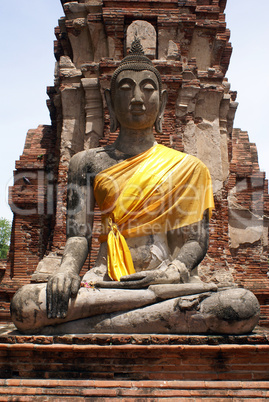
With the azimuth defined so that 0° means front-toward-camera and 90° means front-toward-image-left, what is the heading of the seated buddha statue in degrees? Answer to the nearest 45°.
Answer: approximately 0°

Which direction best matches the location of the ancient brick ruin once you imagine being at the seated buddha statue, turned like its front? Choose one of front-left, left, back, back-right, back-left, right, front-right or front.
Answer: back
